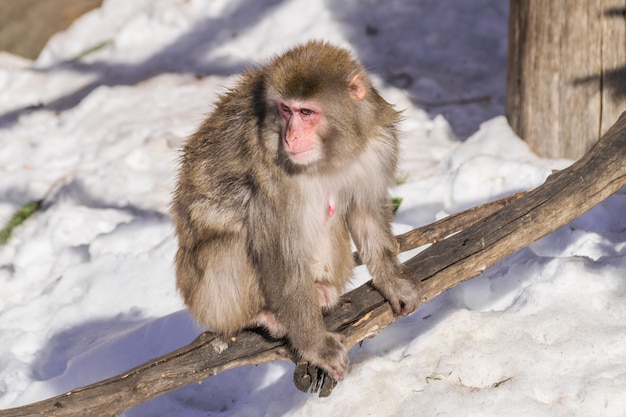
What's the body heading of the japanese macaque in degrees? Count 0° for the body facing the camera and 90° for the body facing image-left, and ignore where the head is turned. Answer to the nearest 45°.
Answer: approximately 315°

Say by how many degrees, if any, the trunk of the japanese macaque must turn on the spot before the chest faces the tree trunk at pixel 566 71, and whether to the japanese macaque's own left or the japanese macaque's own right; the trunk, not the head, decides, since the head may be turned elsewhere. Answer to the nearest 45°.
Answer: approximately 90° to the japanese macaque's own left
